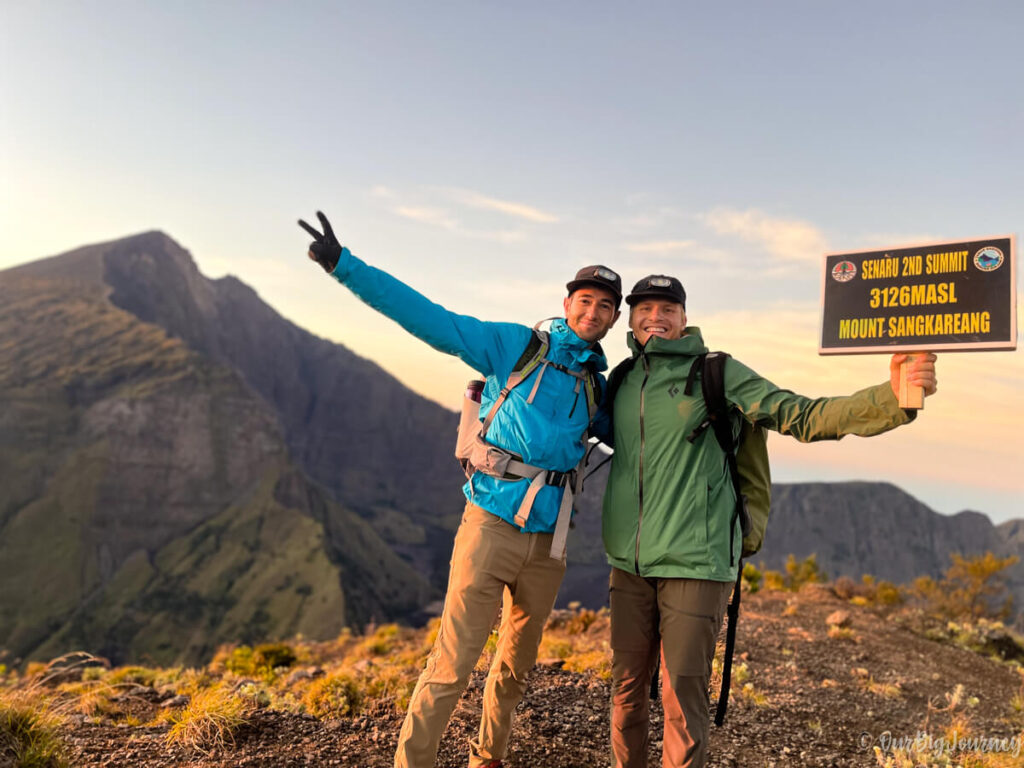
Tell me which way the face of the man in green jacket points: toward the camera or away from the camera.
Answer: toward the camera

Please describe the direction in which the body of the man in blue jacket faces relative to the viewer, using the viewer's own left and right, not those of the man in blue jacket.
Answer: facing the viewer and to the right of the viewer

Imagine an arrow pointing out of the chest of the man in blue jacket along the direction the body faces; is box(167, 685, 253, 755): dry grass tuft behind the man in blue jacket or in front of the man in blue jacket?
behind

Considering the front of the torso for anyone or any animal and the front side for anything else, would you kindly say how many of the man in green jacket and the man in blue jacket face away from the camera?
0

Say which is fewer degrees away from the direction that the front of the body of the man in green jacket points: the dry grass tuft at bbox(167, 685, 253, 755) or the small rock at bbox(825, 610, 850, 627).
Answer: the dry grass tuft

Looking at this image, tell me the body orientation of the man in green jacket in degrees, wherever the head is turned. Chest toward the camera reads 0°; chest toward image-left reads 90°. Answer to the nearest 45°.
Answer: approximately 45°
